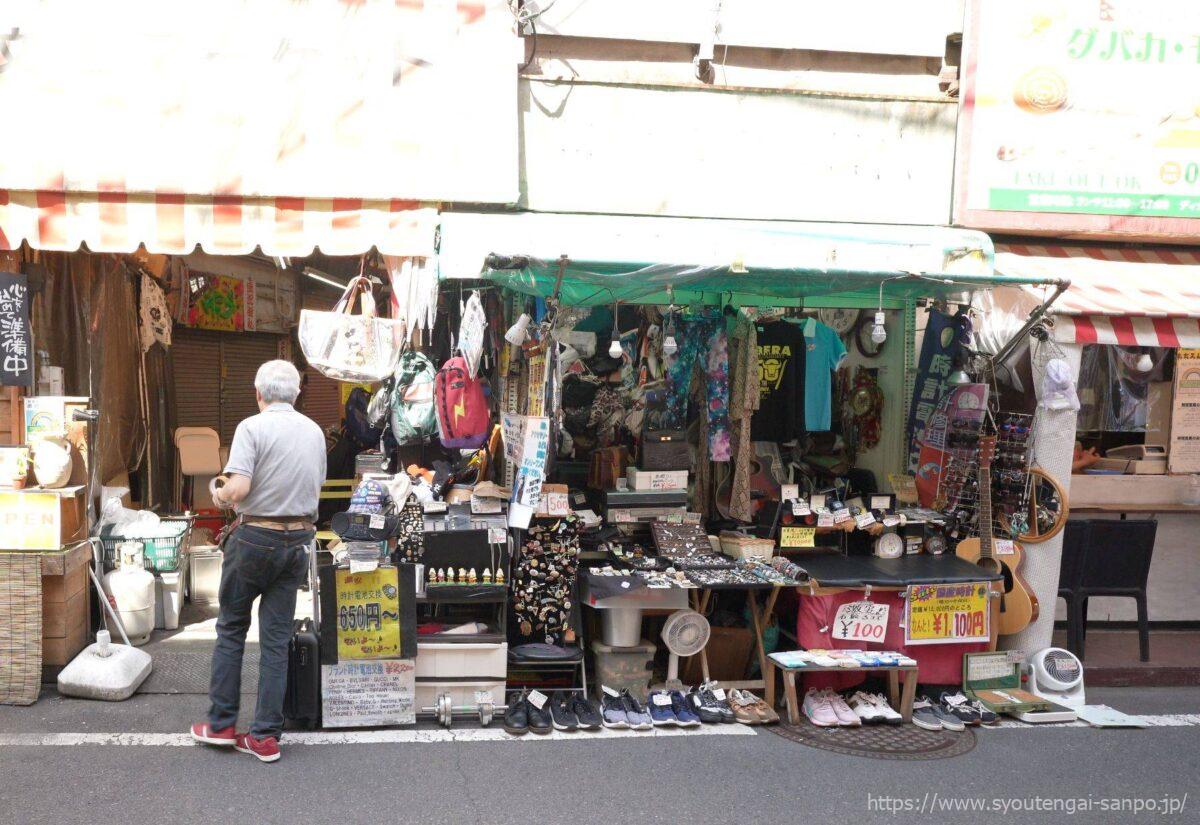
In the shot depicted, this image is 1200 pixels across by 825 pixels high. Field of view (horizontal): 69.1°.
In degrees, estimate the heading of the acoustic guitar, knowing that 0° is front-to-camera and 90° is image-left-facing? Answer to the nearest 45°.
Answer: approximately 0°

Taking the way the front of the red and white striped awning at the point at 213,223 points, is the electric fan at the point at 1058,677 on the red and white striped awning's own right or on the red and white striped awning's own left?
on the red and white striped awning's own left

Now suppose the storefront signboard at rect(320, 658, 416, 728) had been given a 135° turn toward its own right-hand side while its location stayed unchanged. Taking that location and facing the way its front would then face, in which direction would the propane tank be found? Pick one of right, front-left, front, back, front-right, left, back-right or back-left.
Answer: front

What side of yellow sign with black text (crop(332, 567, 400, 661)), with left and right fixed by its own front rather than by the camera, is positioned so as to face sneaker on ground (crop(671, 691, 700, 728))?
left

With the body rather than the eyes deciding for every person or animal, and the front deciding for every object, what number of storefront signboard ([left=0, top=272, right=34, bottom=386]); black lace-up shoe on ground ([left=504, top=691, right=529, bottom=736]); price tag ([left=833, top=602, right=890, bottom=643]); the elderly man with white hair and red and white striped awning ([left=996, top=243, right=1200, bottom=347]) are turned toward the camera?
4

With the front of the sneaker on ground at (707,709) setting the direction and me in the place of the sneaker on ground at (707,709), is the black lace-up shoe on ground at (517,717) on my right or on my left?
on my right

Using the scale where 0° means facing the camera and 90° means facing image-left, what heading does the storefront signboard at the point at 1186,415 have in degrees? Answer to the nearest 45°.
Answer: approximately 0°

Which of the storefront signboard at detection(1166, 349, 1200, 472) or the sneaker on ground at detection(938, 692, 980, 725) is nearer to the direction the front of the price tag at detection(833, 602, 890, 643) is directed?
the sneaker on ground

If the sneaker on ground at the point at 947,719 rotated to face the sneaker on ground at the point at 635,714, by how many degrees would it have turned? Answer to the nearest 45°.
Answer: approximately 90° to its right

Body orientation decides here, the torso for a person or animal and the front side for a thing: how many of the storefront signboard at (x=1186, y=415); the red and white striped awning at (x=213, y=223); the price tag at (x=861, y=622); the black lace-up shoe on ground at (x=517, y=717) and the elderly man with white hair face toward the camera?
4

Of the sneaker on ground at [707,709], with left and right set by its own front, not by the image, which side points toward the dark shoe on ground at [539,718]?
right
